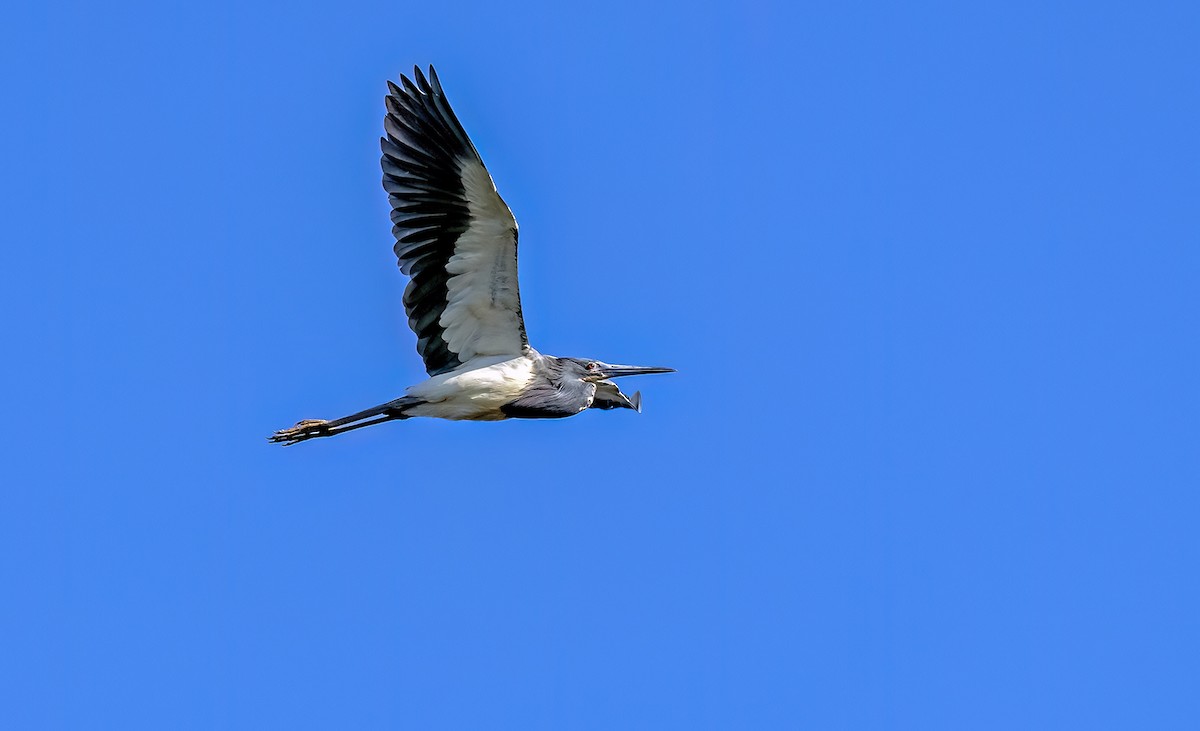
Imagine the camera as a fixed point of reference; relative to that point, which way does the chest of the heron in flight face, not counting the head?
to the viewer's right
